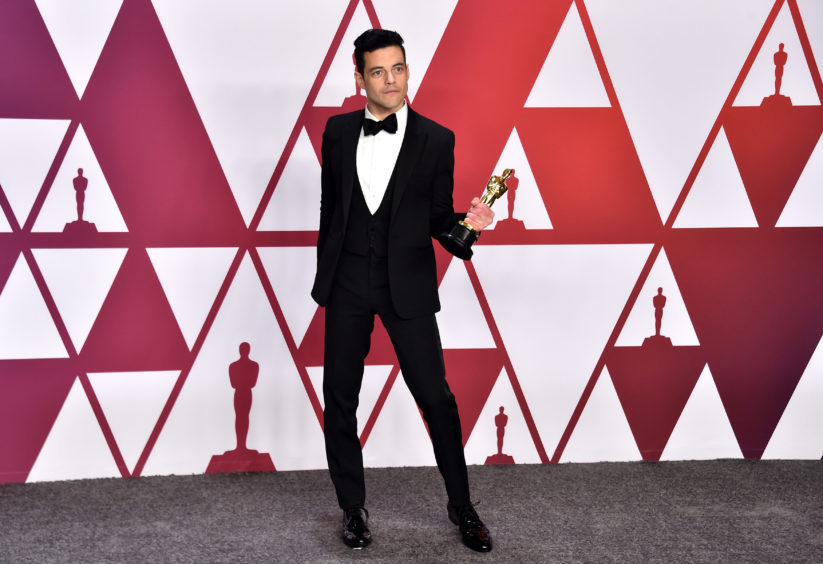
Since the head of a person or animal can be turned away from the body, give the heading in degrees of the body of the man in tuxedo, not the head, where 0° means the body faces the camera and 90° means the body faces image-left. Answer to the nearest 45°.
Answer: approximately 0°
